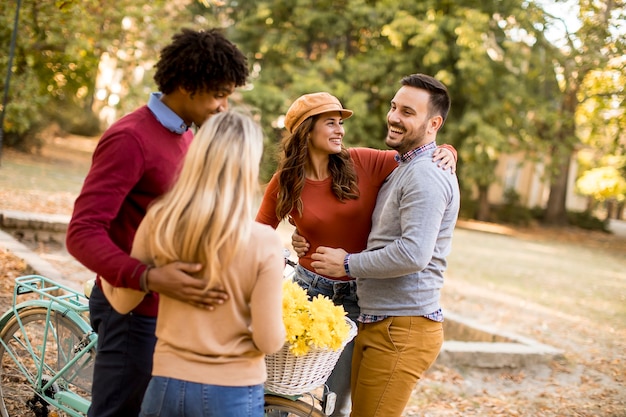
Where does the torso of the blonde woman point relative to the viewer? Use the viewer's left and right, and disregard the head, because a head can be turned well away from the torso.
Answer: facing away from the viewer

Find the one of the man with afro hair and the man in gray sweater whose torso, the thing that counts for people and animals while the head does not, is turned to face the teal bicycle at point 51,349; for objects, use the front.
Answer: the man in gray sweater

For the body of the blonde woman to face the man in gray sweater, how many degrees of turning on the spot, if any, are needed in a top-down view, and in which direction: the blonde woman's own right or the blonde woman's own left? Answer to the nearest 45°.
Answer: approximately 45° to the blonde woman's own right

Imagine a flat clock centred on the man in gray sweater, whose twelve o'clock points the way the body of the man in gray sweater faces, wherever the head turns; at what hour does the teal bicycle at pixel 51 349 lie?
The teal bicycle is roughly at 12 o'clock from the man in gray sweater.

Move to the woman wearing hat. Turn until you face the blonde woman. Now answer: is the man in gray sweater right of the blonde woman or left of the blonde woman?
left

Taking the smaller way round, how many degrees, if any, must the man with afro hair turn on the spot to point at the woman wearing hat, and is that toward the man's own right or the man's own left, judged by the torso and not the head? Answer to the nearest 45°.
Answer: approximately 45° to the man's own left

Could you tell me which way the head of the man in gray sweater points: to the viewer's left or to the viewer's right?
to the viewer's left

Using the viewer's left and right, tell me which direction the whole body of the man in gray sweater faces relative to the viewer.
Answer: facing to the left of the viewer

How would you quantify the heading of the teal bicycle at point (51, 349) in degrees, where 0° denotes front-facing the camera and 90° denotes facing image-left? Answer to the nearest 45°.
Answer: approximately 315°

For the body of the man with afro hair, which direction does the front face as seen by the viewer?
to the viewer's right
